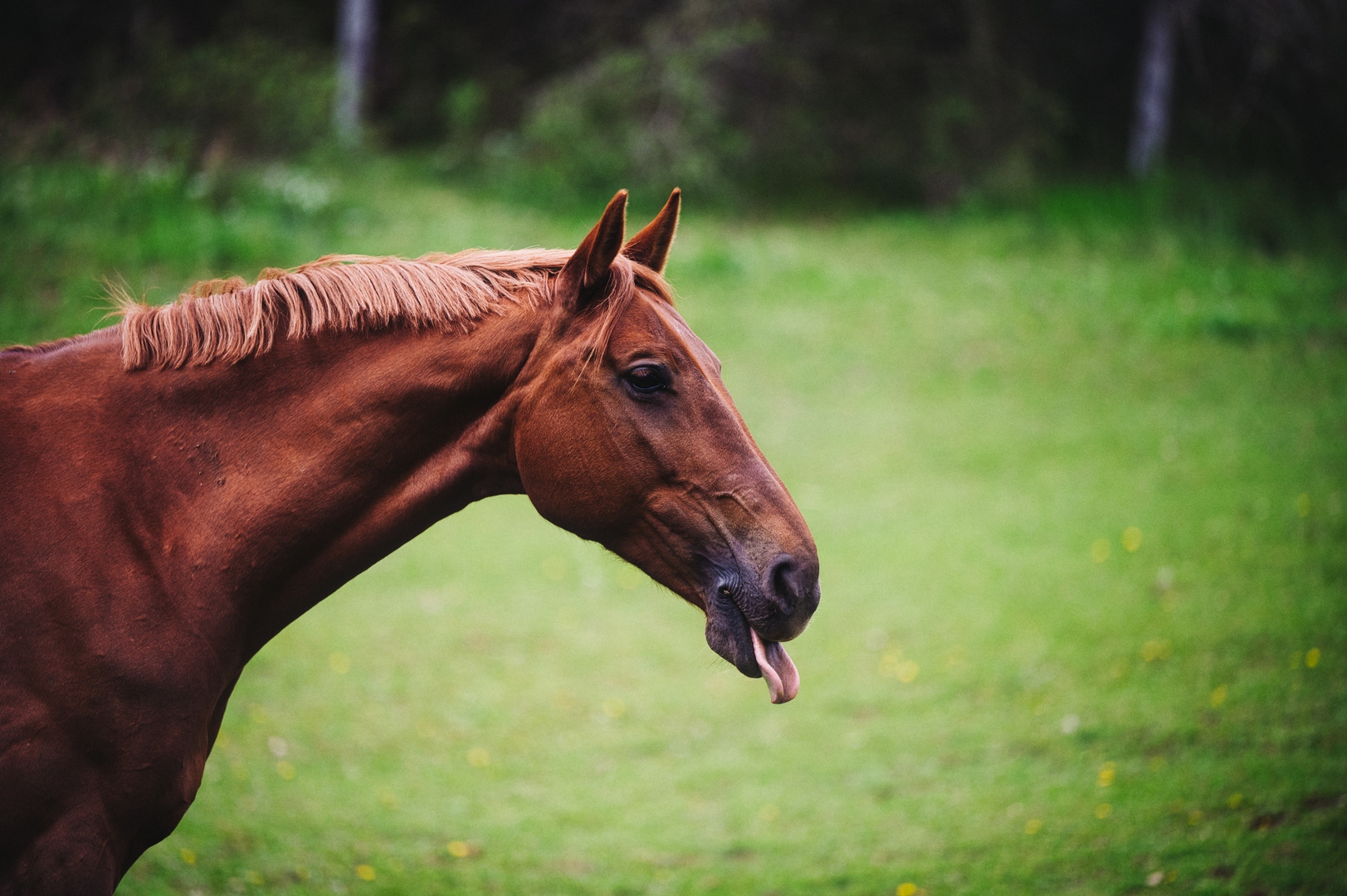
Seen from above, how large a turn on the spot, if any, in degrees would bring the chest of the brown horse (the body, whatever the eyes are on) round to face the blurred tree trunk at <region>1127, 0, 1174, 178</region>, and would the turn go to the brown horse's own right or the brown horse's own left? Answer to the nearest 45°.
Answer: approximately 45° to the brown horse's own left

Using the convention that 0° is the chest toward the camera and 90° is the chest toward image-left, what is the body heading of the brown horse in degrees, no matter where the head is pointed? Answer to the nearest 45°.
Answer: approximately 270°

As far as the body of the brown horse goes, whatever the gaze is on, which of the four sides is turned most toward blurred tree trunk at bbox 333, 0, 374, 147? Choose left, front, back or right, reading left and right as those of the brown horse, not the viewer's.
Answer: left
